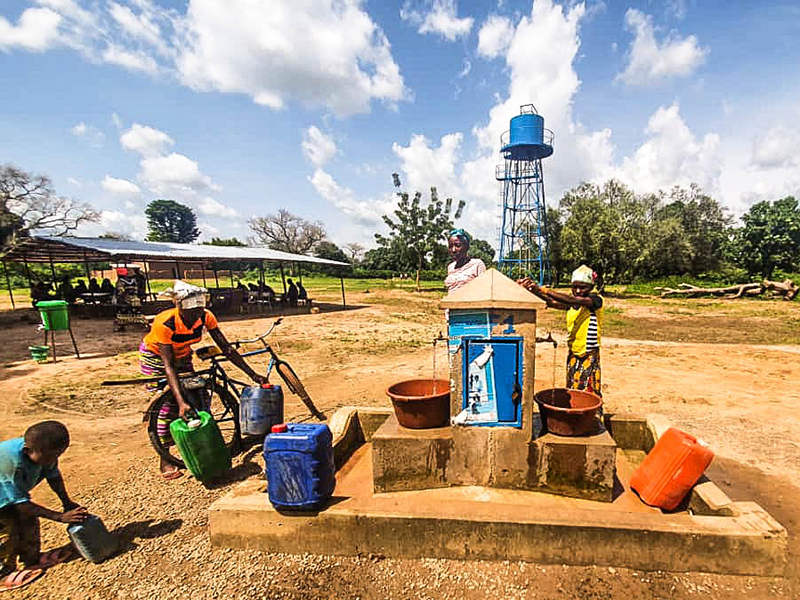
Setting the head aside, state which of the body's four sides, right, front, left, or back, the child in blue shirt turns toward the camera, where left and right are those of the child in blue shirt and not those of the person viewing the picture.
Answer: right

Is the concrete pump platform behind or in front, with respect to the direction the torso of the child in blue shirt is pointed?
in front

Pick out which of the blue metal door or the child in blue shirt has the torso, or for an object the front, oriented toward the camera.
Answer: the blue metal door

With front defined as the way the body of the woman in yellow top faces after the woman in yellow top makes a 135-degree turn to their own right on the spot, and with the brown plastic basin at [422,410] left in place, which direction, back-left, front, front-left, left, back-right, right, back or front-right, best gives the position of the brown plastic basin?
back-left

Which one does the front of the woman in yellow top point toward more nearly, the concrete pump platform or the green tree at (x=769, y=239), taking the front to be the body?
the concrete pump platform

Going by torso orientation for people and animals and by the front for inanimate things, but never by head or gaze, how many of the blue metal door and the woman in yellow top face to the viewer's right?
0

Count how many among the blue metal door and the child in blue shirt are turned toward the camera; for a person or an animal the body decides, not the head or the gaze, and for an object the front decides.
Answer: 1

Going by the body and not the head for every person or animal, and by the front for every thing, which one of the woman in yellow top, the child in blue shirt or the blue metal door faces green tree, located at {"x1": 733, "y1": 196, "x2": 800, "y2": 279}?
the child in blue shirt

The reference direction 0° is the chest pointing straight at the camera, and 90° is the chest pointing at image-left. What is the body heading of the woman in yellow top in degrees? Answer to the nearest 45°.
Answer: approximately 45°

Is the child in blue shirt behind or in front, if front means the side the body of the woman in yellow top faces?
in front

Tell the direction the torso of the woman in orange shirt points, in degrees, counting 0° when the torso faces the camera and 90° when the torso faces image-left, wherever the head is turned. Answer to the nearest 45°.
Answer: approximately 315°

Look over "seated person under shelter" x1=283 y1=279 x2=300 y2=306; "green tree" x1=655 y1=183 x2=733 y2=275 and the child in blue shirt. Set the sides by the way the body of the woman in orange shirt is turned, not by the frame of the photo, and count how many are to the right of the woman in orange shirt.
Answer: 1

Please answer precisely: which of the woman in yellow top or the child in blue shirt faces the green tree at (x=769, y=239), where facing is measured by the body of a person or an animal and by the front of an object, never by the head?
the child in blue shirt

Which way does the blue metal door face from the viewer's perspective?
toward the camera

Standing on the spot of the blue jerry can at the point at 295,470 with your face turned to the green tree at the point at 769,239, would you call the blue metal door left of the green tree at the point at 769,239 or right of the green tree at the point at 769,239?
right

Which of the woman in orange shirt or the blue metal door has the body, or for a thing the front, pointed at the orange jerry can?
the woman in orange shirt

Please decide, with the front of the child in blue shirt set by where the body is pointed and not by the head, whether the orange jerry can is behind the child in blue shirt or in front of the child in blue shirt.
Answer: in front

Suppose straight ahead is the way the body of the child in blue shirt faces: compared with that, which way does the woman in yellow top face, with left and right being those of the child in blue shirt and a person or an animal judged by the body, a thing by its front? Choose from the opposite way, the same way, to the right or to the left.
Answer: the opposite way

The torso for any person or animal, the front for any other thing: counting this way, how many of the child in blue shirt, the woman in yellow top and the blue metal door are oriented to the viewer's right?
1

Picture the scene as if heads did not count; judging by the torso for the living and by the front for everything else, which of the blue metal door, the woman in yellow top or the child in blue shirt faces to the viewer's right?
the child in blue shirt

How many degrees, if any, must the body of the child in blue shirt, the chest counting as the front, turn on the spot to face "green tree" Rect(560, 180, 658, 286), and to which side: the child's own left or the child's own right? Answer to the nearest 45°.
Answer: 0° — they already face it
